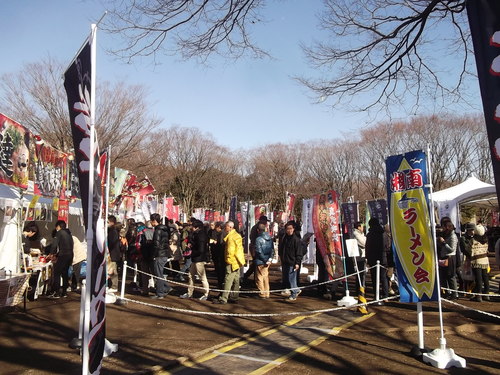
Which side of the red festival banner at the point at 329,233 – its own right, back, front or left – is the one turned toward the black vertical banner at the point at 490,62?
front

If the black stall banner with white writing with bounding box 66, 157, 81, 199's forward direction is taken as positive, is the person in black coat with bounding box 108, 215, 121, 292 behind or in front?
in front

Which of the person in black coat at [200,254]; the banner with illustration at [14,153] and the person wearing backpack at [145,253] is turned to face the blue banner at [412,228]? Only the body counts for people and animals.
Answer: the banner with illustration

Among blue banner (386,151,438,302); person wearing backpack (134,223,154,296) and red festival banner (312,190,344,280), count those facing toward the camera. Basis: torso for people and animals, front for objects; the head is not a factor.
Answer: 2

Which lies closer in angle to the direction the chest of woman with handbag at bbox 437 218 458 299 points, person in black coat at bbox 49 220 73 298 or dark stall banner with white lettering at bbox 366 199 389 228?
the person in black coat

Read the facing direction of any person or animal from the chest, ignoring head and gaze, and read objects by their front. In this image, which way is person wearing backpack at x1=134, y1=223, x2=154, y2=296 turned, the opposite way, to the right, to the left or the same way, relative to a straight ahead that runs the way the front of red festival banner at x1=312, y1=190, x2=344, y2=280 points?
the opposite way

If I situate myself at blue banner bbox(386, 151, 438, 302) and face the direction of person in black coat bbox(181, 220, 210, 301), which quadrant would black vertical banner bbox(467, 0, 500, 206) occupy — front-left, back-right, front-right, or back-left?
back-left

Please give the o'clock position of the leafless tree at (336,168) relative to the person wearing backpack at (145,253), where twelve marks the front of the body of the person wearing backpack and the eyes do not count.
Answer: The leafless tree is roughly at 1 o'clock from the person wearing backpack.

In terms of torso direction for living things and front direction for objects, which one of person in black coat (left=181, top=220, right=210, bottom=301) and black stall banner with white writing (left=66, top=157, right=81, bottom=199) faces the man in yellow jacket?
the black stall banner with white writing

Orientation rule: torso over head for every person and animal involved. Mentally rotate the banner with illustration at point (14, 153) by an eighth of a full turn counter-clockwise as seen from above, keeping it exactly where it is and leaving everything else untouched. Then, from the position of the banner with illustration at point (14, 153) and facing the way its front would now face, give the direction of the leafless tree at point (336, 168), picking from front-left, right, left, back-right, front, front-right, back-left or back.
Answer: front-left

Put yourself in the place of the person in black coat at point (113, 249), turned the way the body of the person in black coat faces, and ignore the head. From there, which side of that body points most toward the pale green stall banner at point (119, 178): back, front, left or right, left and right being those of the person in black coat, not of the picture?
right

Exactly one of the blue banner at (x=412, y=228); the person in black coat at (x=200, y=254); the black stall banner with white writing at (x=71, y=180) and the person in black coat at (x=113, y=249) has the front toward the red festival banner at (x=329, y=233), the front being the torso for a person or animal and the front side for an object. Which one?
the black stall banner with white writing

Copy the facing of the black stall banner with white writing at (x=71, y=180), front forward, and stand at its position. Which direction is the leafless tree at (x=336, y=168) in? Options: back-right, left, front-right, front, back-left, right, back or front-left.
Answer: left

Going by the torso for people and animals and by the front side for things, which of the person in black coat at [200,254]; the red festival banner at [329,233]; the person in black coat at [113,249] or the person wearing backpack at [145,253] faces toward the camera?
the red festival banner

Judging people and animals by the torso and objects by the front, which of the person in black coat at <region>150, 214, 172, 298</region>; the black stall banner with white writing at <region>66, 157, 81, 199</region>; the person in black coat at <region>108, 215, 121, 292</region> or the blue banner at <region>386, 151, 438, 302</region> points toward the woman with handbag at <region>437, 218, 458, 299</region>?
the black stall banner with white writing

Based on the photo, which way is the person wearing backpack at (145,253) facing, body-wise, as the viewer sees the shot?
away from the camera

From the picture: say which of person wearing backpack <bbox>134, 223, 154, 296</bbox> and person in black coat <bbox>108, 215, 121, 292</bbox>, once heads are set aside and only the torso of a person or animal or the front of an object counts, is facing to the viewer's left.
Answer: the person in black coat

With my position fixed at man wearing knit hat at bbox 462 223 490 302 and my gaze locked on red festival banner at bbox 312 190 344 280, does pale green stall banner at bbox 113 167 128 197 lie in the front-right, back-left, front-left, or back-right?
front-right
